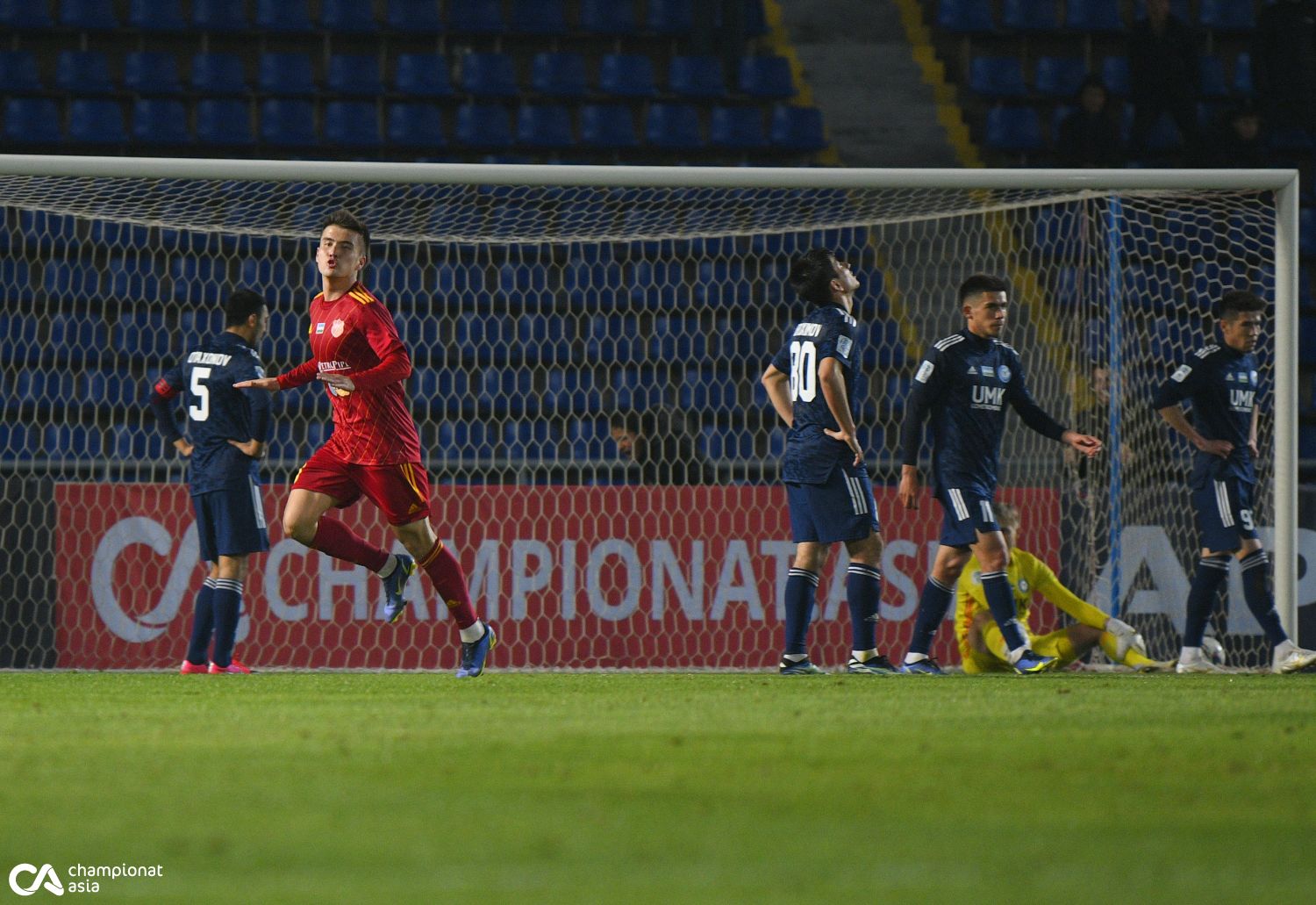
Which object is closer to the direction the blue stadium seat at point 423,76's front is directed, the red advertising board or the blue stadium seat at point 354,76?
the red advertising board

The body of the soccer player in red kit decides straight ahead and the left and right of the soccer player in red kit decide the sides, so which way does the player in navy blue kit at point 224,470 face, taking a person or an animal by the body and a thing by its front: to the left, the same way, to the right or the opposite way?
the opposite way

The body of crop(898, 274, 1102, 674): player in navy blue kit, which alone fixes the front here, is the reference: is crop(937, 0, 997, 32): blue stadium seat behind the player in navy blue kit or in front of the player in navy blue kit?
behind

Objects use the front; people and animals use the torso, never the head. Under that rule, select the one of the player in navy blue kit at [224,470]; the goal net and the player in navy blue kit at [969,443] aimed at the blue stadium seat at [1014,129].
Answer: the player in navy blue kit at [224,470]

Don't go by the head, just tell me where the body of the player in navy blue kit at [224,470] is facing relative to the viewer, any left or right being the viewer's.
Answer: facing away from the viewer and to the right of the viewer

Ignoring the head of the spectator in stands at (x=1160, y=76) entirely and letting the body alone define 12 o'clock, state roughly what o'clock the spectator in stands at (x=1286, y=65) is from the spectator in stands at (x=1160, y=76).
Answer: the spectator in stands at (x=1286, y=65) is roughly at 8 o'clock from the spectator in stands at (x=1160, y=76).

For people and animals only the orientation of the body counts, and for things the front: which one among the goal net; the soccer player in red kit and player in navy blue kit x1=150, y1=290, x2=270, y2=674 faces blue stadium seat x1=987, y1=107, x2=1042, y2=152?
the player in navy blue kit

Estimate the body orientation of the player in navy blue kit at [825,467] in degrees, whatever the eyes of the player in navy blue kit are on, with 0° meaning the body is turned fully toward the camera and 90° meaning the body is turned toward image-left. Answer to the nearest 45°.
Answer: approximately 225°

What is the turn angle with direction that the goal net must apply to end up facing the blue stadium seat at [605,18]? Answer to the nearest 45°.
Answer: approximately 180°

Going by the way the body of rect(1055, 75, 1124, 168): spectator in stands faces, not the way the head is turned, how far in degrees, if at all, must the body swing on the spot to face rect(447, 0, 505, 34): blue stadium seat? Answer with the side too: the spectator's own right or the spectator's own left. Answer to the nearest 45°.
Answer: approximately 90° to the spectator's own right

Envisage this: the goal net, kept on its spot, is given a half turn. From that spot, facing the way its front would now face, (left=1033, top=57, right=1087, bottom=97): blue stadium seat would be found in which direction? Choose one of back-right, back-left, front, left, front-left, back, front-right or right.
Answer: front-right

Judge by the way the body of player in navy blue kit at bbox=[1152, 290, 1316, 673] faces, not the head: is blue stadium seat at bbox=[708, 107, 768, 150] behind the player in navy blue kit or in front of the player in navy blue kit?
behind

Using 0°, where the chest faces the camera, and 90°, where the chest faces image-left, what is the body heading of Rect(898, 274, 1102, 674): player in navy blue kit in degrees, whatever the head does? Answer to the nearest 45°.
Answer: approximately 315°

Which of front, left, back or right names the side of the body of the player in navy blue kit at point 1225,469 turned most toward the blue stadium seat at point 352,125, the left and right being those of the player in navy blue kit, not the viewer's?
back

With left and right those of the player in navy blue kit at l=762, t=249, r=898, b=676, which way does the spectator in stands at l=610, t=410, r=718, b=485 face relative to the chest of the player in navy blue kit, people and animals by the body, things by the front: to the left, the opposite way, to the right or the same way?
the opposite way
